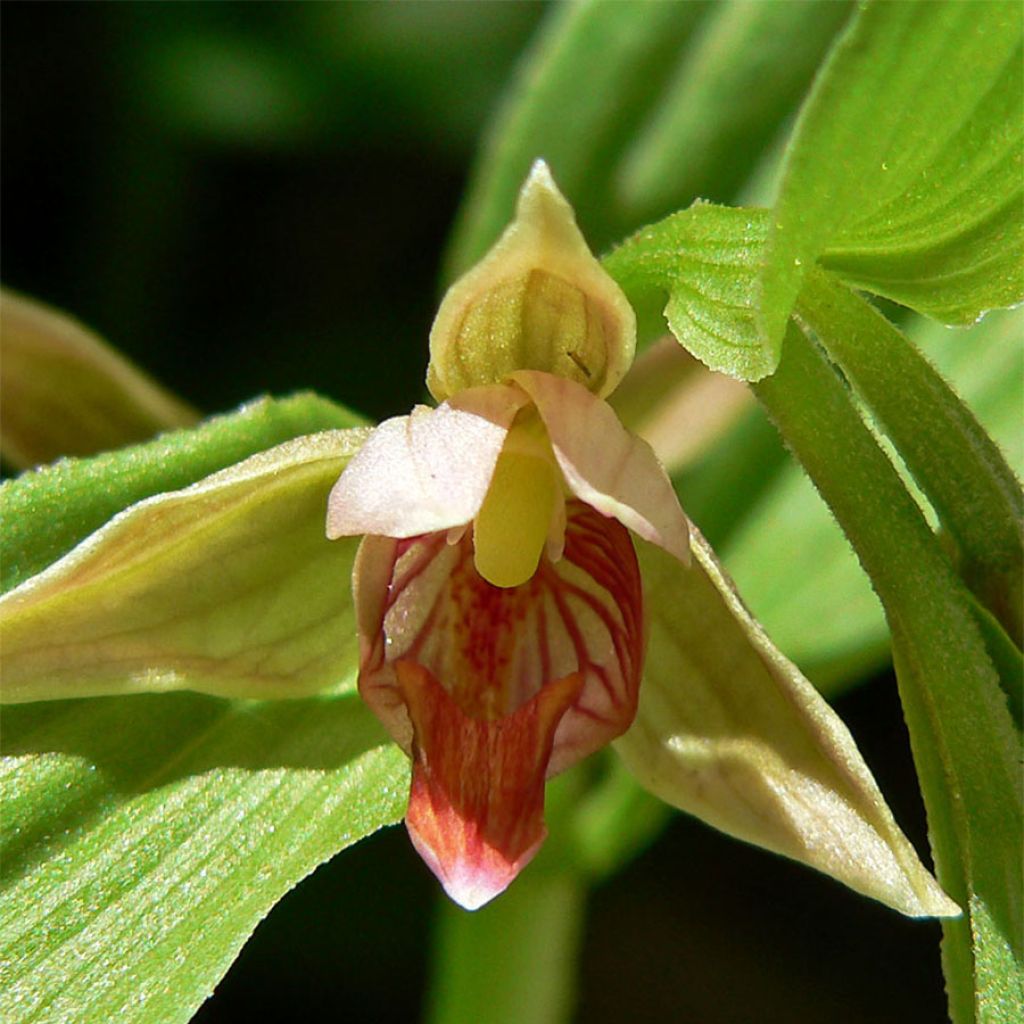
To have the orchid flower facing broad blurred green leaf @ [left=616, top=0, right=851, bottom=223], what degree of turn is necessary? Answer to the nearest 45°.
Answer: approximately 180°

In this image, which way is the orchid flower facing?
toward the camera
